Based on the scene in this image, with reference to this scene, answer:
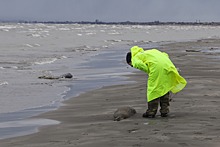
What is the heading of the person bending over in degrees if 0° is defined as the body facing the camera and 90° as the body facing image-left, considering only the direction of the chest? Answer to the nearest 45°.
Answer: approximately 90°
